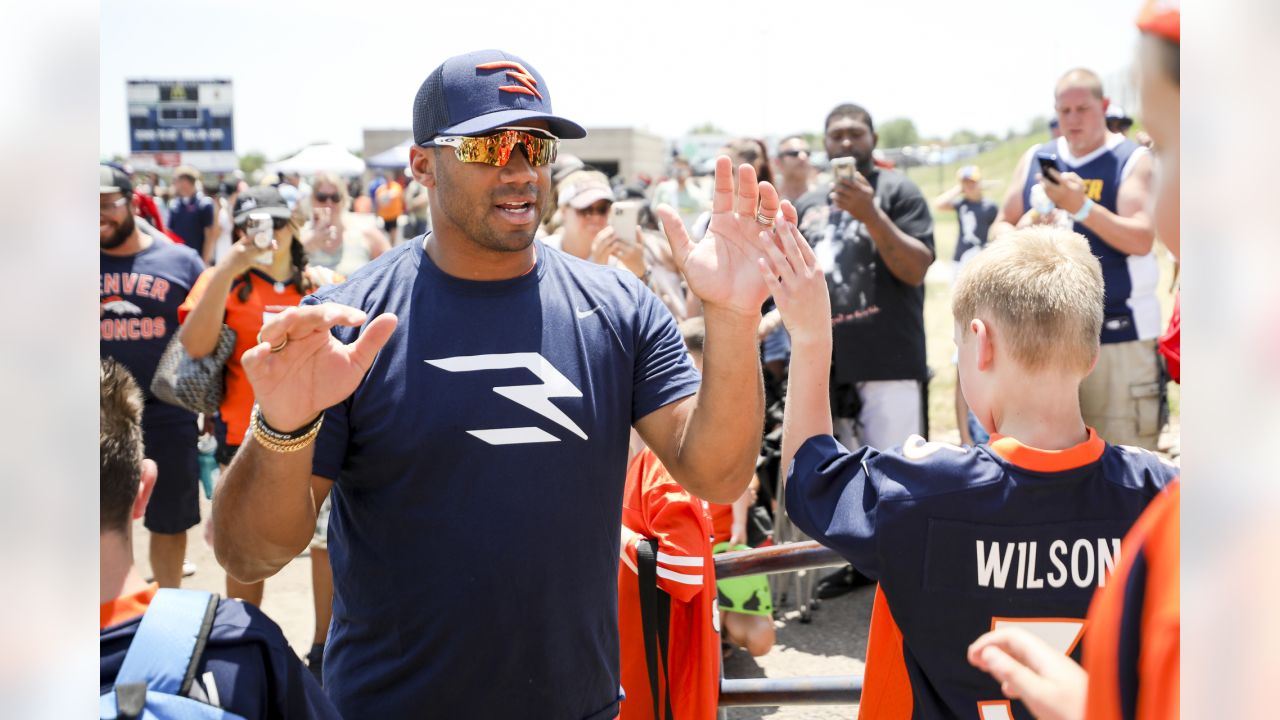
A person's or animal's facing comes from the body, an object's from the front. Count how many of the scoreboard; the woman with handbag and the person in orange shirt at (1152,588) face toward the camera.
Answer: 2

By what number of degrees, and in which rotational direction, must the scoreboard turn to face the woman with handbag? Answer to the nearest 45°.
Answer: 0° — it already faces them

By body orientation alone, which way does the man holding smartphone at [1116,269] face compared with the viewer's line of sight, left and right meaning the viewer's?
facing the viewer and to the left of the viewer

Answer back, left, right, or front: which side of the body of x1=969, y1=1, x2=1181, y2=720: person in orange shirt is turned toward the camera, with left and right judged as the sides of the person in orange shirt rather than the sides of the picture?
left

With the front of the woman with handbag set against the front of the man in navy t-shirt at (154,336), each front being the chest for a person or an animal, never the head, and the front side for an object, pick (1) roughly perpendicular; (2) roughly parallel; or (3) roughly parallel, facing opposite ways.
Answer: roughly parallel

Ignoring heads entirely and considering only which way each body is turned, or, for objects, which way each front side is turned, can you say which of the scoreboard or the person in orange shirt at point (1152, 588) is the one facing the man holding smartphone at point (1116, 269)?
the scoreboard

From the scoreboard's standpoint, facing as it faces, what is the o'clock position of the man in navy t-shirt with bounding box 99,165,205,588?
The man in navy t-shirt is roughly at 12 o'clock from the scoreboard.

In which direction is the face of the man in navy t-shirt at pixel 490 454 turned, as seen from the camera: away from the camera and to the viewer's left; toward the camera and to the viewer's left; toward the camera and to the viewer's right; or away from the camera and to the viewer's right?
toward the camera and to the viewer's right

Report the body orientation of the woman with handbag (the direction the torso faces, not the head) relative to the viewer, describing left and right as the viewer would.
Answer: facing the viewer

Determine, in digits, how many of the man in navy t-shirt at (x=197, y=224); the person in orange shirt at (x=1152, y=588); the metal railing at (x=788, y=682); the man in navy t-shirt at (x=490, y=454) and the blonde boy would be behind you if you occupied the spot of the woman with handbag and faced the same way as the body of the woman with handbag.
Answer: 1

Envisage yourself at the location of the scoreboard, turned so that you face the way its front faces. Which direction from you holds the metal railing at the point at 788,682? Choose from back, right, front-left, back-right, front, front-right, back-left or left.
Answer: front

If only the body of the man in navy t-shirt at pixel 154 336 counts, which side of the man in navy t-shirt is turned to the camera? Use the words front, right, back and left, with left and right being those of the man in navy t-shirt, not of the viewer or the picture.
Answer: front

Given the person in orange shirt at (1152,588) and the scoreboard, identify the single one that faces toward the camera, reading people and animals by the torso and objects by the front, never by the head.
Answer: the scoreboard

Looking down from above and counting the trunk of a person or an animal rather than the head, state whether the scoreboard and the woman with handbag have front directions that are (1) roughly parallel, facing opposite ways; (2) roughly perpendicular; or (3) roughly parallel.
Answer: roughly parallel

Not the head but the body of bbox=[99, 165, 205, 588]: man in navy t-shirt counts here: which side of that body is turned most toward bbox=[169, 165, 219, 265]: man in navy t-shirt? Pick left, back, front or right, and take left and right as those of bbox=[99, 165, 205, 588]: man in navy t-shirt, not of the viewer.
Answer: back

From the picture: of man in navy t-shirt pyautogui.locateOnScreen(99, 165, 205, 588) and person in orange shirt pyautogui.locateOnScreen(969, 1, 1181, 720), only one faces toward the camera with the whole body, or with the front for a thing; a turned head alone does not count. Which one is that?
the man in navy t-shirt
